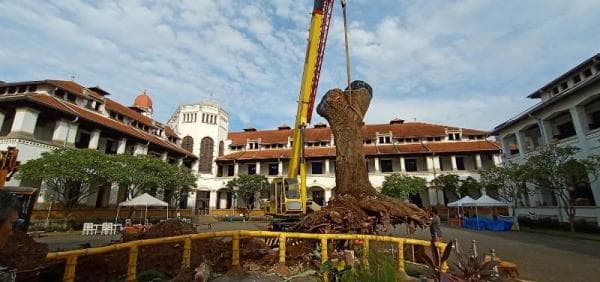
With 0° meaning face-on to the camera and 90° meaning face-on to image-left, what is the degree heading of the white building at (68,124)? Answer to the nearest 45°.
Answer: approximately 315°

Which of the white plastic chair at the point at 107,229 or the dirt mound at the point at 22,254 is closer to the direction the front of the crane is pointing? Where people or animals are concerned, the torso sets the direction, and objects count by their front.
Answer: the dirt mound

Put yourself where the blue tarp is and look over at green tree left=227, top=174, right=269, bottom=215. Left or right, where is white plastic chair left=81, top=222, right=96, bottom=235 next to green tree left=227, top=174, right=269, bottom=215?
left

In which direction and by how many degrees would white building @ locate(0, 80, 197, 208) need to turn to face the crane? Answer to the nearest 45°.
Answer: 0° — it already faces it

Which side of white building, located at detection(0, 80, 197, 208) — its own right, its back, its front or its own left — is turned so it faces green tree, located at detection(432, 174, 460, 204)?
front

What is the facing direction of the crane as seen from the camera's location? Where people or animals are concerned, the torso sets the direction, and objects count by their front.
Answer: facing the viewer and to the right of the viewer

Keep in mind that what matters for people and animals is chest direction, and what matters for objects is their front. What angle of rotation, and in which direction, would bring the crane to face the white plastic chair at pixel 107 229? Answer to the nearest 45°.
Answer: approximately 135° to its right

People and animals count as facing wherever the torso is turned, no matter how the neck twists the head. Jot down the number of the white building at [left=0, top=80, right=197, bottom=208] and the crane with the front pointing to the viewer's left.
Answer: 0

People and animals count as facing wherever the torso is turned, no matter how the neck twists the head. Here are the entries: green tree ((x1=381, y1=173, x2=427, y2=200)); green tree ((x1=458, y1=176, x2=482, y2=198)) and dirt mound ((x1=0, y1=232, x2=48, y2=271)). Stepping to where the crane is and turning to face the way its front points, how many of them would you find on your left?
2

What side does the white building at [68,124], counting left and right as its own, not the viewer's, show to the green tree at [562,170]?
front

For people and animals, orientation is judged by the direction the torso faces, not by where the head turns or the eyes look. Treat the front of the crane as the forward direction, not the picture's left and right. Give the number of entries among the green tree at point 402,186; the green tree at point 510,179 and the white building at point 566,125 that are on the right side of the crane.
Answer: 0
